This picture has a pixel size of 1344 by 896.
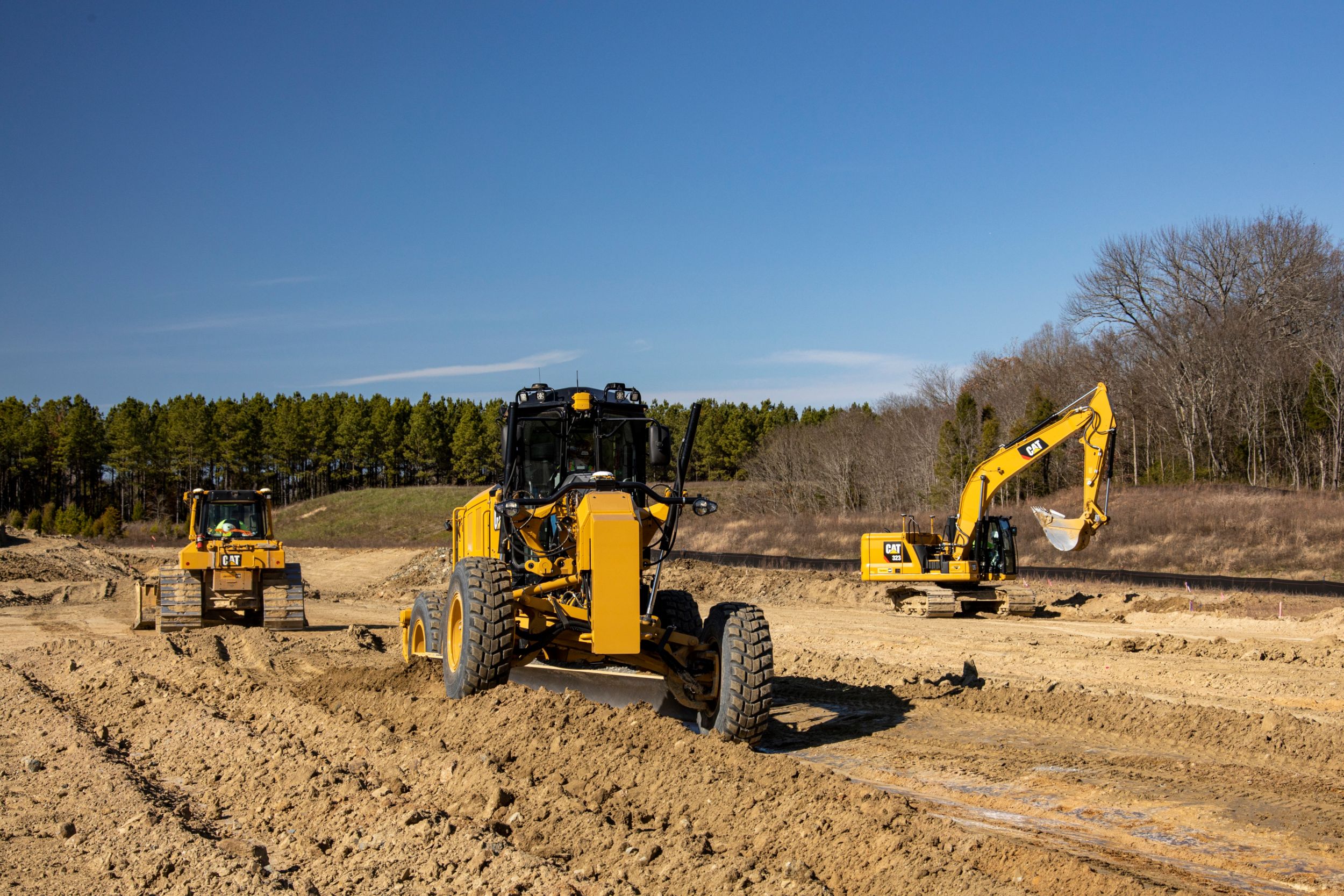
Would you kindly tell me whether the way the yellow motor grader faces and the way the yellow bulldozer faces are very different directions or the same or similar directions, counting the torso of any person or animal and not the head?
very different directions

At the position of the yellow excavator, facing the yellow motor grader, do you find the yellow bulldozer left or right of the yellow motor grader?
right

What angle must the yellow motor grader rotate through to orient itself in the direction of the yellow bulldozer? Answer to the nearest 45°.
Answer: approximately 135° to its right

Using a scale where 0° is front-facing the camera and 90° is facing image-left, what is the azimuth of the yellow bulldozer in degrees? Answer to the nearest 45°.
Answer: approximately 180°

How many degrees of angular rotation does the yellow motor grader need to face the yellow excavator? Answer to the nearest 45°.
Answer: approximately 135° to its left

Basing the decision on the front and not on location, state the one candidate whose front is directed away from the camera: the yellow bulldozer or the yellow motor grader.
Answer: the yellow bulldozer

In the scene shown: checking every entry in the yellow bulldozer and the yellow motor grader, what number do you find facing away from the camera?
1

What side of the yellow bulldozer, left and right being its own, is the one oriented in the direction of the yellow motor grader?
back

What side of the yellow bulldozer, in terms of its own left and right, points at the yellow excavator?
right
